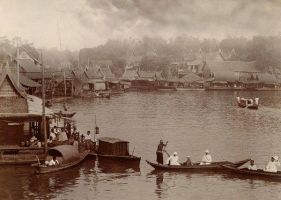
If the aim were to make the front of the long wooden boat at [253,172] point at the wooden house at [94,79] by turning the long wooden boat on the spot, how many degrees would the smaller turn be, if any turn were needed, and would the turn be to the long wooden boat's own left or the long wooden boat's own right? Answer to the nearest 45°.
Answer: approximately 45° to the long wooden boat's own right

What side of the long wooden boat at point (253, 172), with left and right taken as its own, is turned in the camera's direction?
left

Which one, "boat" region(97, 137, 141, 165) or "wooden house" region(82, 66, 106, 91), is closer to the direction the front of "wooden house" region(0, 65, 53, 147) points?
the boat

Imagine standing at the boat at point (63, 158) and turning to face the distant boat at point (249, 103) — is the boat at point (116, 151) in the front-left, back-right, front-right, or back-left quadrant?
front-right

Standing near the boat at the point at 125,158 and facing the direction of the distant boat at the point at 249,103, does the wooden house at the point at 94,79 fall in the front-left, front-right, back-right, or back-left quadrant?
front-left

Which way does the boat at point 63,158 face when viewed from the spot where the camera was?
facing the viewer and to the left of the viewer

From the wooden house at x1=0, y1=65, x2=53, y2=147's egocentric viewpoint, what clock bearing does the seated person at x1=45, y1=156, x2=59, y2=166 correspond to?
The seated person is roughly at 11 o'clock from the wooden house.

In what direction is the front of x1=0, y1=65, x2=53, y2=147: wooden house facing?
toward the camera

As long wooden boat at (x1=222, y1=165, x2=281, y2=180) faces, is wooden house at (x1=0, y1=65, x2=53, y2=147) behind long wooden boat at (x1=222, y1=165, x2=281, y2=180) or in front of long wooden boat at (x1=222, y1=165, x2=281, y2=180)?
in front
